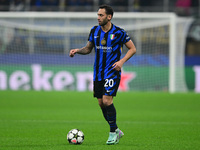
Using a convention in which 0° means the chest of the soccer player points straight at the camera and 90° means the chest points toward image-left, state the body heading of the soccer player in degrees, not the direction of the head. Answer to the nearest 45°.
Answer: approximately 45°
